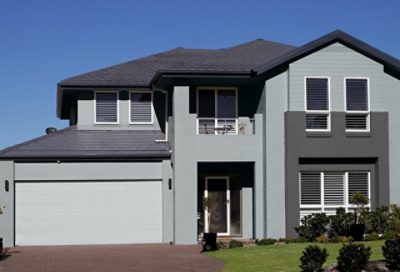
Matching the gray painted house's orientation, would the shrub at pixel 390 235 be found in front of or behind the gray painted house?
in front

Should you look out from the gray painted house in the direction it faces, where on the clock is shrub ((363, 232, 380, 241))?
The shrub is roughly at 10 o'clock from the gray painted house.

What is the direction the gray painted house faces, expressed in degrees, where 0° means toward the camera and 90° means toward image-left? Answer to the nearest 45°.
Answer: approximately 0°

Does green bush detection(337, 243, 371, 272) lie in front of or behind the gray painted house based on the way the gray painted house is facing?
in front

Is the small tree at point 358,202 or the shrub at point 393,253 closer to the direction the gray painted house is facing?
the shrub

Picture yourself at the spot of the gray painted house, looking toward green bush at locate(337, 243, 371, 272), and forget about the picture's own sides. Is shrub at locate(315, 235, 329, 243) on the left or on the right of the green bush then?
left
